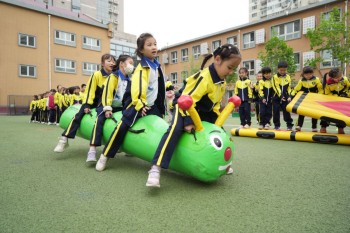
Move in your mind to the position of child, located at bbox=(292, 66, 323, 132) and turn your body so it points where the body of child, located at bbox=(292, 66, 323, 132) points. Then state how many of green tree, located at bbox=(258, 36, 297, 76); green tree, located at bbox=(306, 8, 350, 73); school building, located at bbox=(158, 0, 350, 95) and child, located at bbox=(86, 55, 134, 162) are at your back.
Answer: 3

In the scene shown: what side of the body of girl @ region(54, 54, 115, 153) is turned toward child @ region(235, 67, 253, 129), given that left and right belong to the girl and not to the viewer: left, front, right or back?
left

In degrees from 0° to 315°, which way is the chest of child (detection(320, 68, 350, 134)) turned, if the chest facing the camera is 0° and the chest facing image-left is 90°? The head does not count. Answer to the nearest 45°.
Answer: approximately 45°

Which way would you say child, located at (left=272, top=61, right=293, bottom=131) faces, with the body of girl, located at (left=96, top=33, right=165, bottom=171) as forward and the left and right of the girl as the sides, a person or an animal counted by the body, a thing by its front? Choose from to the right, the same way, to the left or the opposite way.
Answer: to the right

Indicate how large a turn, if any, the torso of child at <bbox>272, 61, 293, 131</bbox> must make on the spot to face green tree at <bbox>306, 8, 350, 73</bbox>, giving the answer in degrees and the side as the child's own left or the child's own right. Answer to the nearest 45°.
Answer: approximately 180°

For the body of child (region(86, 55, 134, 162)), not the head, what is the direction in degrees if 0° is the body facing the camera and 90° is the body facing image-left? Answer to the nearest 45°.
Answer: approximately 315°

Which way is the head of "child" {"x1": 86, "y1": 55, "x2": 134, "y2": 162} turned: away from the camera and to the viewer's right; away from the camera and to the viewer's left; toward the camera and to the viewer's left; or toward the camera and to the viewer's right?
toward the camera and to the viewer's right

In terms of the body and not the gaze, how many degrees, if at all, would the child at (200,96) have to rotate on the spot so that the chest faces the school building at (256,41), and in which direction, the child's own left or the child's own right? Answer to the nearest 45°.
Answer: approximately 135° to the child's own left

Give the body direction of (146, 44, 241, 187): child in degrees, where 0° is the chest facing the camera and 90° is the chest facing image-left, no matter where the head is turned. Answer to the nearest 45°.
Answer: approximately 315°

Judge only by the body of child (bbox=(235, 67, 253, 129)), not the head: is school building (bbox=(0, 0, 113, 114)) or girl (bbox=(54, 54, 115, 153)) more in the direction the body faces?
the girl
